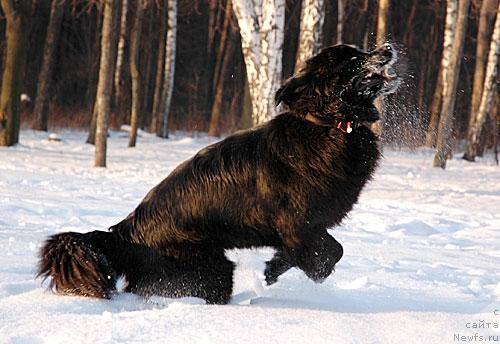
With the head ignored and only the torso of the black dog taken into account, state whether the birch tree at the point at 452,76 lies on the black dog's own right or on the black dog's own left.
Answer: on the black dog's own left

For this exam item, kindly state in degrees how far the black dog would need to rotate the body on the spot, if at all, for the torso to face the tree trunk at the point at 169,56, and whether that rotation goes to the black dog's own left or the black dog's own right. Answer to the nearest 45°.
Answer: approximately 90° to the black dog's own left

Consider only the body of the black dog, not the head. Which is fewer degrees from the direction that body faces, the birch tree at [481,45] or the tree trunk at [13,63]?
the birch tree

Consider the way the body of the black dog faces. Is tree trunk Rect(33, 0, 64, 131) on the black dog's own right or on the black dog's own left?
on the black dog's own left

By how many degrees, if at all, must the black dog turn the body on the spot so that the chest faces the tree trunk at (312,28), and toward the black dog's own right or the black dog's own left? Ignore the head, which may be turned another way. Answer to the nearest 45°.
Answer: approximately 90° to the black dog's own left

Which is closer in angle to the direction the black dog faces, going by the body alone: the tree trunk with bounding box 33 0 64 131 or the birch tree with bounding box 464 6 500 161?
the birch tree

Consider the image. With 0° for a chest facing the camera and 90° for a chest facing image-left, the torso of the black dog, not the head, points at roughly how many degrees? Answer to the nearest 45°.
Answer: approximately 270°

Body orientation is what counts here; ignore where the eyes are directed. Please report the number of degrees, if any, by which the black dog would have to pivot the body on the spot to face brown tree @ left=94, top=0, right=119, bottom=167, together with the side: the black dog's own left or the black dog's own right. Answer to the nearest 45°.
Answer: approximately 90° to the black dog's own left

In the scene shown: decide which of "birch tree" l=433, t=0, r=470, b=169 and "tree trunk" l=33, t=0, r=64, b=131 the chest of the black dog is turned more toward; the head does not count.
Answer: the birch tree
